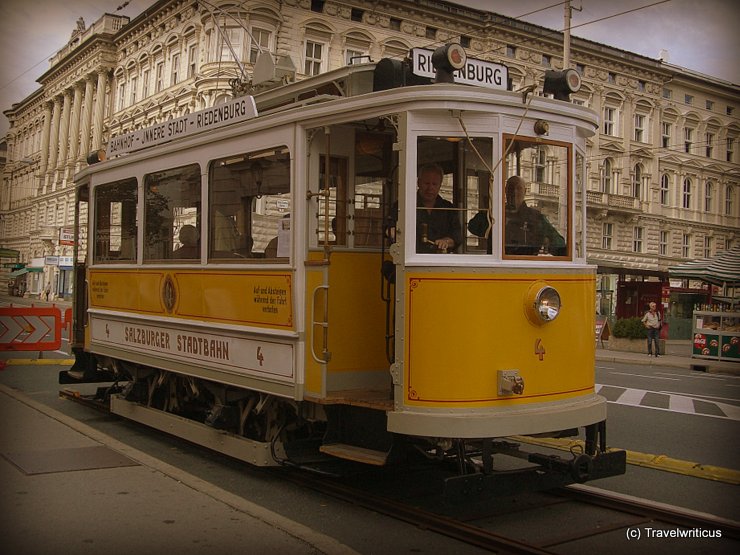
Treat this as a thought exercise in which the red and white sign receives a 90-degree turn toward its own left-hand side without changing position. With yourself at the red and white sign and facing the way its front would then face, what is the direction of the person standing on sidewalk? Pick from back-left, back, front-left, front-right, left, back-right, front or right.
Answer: front

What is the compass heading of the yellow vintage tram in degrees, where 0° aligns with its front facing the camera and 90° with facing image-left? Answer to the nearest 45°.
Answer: approximately 315°

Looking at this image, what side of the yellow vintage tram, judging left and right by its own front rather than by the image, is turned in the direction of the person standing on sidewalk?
left

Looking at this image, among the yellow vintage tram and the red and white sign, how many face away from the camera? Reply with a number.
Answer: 0

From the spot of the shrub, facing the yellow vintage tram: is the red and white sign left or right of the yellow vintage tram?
right
